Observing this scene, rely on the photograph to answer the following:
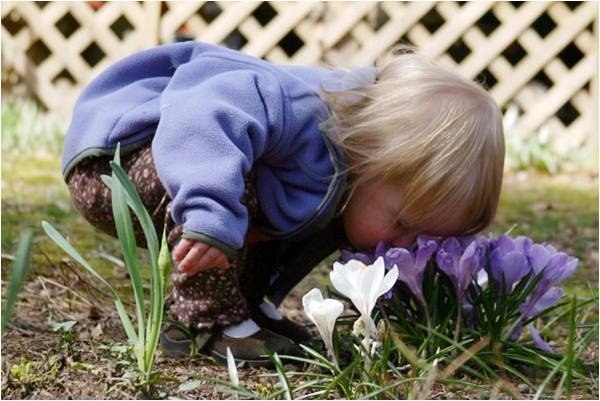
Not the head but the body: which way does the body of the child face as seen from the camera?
to the viewer's right

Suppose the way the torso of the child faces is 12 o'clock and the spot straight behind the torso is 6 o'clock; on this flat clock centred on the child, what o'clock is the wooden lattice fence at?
The wooden lattice fence is roughly at 9 o'clock from the child.

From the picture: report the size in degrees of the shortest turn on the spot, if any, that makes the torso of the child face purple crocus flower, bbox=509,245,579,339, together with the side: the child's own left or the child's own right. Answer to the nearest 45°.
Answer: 0° — they already face it
